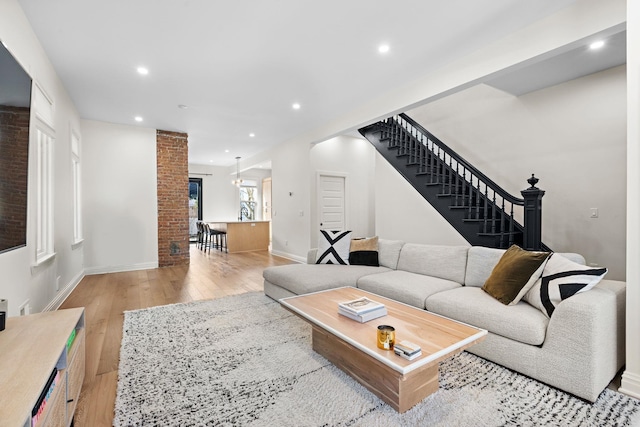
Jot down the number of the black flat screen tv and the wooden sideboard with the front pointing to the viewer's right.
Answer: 2

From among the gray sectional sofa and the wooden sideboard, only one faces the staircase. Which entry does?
the wooden sideboard

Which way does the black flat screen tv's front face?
to the viewer's right

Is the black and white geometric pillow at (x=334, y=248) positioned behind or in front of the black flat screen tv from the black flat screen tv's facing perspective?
in front

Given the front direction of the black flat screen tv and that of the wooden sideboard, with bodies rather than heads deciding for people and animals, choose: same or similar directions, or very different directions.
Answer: same or similar directions

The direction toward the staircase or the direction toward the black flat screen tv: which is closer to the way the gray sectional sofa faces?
the black flat screen tv

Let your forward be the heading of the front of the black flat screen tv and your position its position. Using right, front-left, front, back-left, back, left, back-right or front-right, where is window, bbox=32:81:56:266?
left

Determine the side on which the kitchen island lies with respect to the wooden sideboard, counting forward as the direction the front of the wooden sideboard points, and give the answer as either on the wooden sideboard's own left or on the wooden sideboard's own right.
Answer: on the wooden sideboard's own left

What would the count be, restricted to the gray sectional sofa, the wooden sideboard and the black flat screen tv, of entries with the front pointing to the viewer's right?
2

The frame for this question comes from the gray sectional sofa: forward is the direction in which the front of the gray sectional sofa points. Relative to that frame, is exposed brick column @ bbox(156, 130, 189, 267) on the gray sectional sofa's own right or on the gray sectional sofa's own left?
on the gray sectional sofa's own right

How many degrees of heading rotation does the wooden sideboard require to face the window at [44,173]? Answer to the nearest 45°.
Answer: approximately 90° to its left

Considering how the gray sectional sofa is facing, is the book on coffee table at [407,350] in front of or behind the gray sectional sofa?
in front

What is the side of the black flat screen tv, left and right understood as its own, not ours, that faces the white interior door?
front

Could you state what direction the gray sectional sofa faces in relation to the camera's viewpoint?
facing the viewer and to the left of the viewer

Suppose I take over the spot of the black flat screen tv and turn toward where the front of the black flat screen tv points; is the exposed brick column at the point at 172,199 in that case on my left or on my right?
on my left

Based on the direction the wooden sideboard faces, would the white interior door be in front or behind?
in front

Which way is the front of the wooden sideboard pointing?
to the viewer's right

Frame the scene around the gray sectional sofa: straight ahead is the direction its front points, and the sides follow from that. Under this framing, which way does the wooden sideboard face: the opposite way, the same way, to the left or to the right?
the opposite way

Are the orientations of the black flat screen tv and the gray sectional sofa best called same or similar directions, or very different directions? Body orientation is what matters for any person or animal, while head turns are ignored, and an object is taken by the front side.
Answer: very different directions
